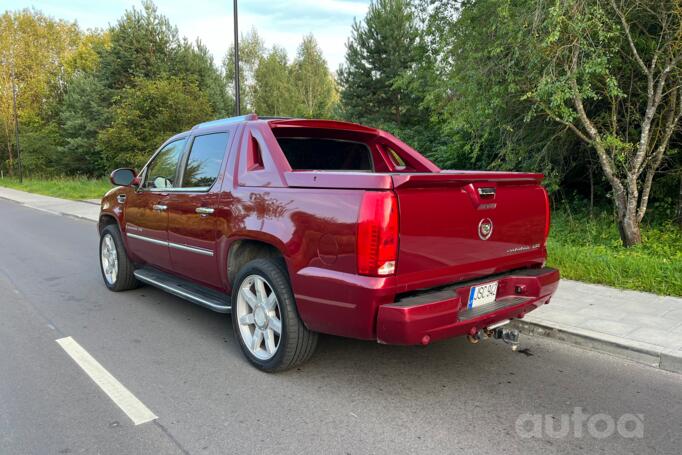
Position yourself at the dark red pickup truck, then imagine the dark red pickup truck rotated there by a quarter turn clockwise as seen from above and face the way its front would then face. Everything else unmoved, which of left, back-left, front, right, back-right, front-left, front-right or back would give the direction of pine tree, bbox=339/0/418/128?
front-left

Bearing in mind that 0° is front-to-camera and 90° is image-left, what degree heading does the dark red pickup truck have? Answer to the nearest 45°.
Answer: approximately 135°

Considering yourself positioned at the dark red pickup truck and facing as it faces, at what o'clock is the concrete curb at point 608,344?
The concrete curb is roughly at 4 o'clock from the dark red pickup truck.

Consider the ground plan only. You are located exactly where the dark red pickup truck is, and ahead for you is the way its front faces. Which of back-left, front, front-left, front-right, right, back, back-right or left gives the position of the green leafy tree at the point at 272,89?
front-right

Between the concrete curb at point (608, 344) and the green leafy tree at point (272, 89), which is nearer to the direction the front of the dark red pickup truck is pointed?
the green leafy tree

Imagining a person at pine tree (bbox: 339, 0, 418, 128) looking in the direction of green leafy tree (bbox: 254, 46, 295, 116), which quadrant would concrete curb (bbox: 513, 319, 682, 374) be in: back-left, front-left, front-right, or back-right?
back-left

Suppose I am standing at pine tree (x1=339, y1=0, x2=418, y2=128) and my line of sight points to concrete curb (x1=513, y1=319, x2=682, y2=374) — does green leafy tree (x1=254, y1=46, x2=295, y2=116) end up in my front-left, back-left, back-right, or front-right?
back-right
